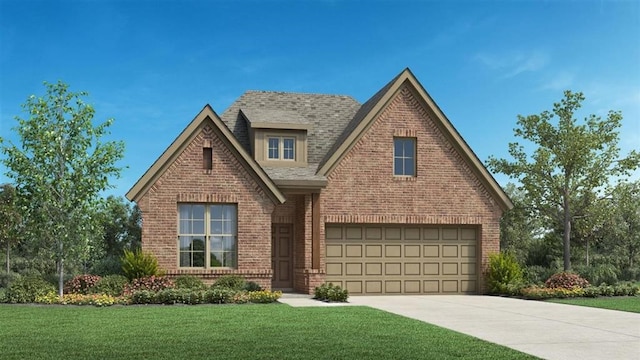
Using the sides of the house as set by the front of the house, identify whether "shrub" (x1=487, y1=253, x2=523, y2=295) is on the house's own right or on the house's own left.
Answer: on the house's own left

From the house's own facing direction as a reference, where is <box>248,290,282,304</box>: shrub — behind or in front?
in front

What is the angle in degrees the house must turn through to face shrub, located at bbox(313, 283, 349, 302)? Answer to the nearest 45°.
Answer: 0° — it already faces it

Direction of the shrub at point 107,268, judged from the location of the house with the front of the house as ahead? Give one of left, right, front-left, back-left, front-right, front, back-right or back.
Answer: right

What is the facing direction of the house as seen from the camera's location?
facing the viewer

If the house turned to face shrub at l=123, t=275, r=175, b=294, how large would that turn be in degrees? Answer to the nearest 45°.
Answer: approximately 45° to its right

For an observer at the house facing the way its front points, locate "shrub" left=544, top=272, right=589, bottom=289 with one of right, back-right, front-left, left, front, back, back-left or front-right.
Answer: left

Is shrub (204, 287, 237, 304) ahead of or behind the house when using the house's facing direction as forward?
ahead

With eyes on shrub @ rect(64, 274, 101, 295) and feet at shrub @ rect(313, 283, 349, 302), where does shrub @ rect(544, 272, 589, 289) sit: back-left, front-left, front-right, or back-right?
back-right
